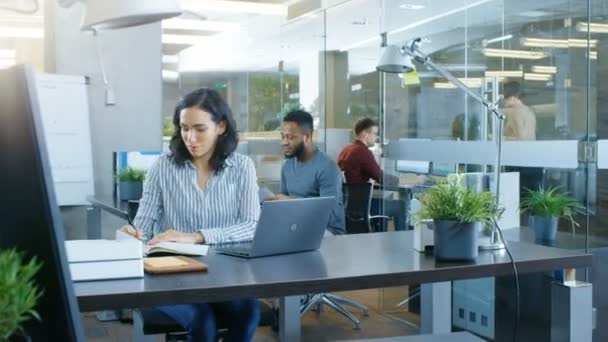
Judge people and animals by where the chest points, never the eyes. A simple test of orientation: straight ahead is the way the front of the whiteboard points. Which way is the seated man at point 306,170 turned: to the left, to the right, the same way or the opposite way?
to the right

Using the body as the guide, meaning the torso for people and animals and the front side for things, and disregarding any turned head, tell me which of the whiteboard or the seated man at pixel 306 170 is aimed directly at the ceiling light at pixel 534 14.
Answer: the whiteboard

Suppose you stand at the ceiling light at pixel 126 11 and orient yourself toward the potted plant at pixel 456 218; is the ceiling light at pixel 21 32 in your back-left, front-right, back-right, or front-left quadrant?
back-left

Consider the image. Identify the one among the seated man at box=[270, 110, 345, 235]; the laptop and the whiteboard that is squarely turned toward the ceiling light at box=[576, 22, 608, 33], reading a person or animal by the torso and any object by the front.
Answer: the whiteboard

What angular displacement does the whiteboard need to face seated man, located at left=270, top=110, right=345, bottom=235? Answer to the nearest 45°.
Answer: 0° — it already faces them

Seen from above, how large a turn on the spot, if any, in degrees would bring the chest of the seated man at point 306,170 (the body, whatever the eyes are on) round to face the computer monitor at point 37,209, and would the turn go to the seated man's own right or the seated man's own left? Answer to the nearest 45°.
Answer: approximately 45° to the seated man's own left

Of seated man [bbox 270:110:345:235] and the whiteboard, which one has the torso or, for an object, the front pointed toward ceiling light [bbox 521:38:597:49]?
the whiteboard

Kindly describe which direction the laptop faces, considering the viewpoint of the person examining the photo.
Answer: facing away from the viewer and to the left of the viewer

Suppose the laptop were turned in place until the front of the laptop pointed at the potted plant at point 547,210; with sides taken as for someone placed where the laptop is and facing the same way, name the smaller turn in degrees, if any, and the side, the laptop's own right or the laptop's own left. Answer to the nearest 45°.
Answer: approximately 90° to the laptop's own right
